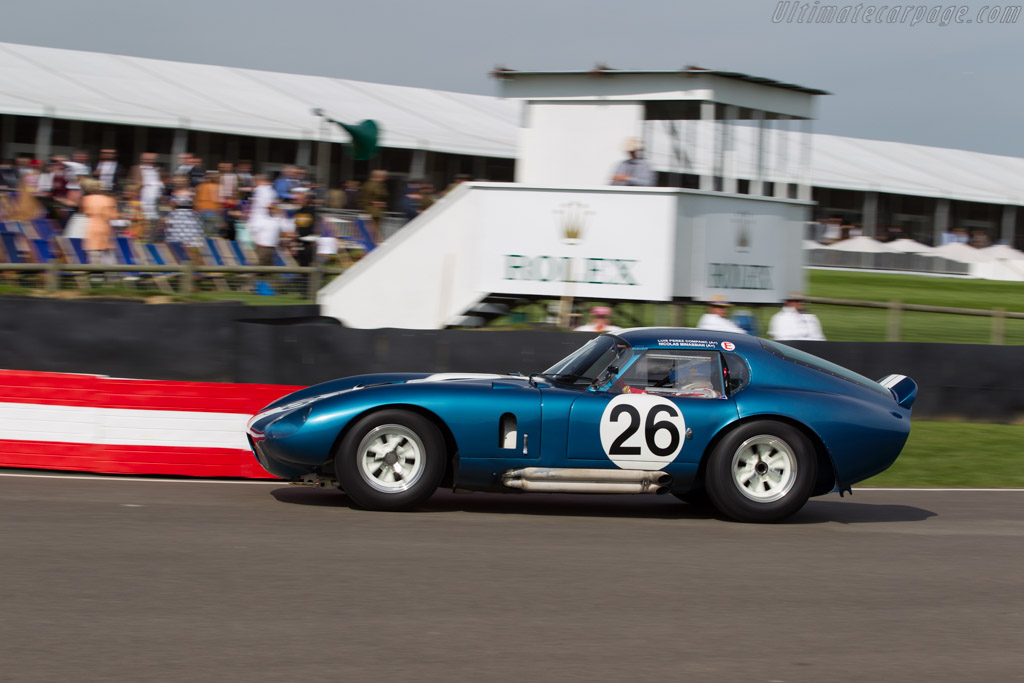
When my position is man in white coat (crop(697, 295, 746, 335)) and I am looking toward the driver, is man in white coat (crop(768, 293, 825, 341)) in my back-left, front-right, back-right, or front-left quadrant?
back-left

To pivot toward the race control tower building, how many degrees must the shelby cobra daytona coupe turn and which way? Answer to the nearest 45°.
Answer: approximately 90° to its right

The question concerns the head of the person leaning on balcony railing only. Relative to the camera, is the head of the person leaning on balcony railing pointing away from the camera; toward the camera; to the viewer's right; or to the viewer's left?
toward the camera

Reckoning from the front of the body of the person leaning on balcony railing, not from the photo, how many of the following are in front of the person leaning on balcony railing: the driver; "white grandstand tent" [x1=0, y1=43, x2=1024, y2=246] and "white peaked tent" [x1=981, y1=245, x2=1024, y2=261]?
1

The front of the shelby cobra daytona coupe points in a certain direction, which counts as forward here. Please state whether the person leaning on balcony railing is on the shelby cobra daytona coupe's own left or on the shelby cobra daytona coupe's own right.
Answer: on the shelby cobra daytona coupe's own right

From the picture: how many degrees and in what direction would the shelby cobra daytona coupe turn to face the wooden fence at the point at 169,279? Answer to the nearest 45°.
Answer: approximately 45° to its right

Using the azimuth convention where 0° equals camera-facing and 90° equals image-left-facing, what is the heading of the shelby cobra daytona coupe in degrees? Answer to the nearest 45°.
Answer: approximately 90°

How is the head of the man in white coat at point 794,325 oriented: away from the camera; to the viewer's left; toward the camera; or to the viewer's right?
toward the camera

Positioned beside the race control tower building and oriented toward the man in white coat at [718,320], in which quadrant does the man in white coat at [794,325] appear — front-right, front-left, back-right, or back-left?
front-left

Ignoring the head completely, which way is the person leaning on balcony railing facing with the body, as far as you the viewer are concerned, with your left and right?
facing the viewer

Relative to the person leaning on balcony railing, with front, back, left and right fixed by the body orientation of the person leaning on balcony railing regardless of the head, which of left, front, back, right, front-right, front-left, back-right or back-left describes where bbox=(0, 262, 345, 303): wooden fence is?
right

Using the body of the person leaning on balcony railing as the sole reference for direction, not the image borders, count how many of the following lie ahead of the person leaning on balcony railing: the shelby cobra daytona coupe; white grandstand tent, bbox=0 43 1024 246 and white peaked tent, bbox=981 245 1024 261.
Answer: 1

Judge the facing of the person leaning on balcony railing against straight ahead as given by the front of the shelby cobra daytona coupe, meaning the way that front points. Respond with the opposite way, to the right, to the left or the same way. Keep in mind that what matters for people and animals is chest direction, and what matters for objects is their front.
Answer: to the left

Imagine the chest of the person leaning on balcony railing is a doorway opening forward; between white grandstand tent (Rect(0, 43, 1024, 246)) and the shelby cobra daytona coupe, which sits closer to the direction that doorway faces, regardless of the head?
the shelby cobra daytona coupe

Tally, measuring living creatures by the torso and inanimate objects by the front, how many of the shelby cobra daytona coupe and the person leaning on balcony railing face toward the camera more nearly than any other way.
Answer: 1

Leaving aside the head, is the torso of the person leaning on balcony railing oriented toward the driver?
yes

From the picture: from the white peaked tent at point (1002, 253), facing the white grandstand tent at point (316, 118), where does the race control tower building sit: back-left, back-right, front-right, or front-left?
front-left

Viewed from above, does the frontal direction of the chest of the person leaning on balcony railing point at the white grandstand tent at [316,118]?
no

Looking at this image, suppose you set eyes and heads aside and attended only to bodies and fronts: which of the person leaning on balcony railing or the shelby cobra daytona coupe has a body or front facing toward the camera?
the person leaning on balcony railing
